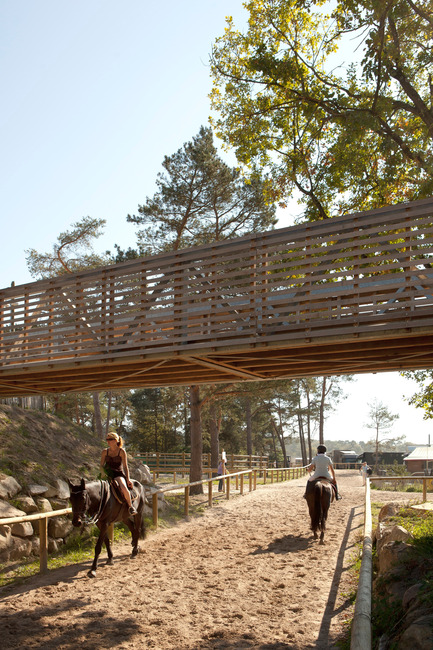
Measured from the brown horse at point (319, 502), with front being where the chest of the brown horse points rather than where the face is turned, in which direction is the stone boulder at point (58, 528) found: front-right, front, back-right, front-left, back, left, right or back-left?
left

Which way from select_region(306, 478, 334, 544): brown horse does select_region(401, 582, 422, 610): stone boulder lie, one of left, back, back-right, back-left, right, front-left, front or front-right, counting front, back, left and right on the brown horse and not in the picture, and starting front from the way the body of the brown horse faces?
back

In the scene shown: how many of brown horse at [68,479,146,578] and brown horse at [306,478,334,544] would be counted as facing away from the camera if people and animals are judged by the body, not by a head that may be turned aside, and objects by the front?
1

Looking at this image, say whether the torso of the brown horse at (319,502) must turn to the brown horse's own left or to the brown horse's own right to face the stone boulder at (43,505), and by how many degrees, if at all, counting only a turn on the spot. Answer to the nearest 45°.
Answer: approximately 90° to the brown horse's own left

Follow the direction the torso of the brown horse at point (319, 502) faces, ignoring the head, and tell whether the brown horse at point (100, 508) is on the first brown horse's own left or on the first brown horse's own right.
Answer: on the first brown horse's own left

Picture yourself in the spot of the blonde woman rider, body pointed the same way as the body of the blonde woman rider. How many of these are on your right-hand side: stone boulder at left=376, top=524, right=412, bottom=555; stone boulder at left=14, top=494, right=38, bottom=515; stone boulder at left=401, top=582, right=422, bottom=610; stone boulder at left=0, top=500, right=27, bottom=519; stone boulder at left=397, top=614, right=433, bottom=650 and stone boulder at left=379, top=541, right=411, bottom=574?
2

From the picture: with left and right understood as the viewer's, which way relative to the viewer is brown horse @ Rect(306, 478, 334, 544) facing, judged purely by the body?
facing away from the viewer

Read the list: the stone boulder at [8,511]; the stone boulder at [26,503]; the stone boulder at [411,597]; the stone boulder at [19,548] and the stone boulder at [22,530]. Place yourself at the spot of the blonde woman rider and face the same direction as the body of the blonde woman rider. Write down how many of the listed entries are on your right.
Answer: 4

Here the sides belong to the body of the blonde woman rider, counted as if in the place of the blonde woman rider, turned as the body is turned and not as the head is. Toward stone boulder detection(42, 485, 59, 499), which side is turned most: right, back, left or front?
right

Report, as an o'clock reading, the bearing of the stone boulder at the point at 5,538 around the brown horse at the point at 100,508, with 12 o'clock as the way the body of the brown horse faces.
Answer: The stone boulder is roughly at 3 o'clock from the brown horse.

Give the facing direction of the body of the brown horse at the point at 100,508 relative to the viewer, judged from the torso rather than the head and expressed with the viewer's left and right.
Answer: facing the viewer and to the left of the viewer

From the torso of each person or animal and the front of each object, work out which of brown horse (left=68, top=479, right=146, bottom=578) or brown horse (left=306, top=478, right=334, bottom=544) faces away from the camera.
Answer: brown horse (left=306, top=478, right=334, bottom=544)

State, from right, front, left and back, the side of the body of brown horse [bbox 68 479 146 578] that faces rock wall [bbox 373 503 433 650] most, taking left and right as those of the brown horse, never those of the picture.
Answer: left

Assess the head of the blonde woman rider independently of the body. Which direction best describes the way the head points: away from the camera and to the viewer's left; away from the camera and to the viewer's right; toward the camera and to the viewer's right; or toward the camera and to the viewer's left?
toward the camera and to the viewer's left

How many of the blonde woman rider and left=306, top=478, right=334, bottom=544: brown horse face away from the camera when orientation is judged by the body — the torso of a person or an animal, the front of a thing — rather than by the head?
1

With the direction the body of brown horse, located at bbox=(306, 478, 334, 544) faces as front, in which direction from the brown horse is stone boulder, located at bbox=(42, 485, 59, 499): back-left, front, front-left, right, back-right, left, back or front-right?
left
